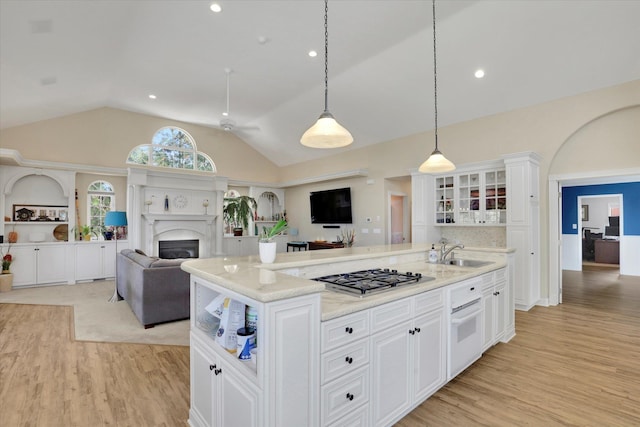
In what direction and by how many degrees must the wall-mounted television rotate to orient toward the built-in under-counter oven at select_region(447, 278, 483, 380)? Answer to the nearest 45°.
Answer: approximately 45° to its left

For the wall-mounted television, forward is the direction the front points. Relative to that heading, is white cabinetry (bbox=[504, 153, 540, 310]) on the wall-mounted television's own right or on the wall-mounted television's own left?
on the wall-mounted television's own left

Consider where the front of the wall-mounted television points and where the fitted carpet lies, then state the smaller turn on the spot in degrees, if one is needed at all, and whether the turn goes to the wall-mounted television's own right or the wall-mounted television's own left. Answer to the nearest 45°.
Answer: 0° — it already faces it

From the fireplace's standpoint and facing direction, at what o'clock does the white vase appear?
The white vase is roughly at 12 o'clock from the fireplace.

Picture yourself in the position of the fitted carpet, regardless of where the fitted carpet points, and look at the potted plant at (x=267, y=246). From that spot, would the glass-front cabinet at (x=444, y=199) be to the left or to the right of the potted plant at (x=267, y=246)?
left

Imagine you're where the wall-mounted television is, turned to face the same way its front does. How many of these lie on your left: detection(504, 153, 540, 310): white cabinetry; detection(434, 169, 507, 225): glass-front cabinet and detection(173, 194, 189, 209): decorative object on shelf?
2

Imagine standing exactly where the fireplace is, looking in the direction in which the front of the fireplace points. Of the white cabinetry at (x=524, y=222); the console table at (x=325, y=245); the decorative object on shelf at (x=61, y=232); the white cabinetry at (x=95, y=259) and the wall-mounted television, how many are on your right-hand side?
2

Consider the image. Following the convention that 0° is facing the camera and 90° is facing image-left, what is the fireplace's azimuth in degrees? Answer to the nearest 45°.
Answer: approximately 0°

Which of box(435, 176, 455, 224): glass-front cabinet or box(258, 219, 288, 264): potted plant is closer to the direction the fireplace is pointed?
the potted plant

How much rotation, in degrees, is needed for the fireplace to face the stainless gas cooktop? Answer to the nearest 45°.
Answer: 0° — it already faces it

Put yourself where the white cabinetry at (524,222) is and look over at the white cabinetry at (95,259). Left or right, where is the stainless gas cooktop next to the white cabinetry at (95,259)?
left

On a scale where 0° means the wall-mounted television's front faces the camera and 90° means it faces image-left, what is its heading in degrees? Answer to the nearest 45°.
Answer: approximately 45°
